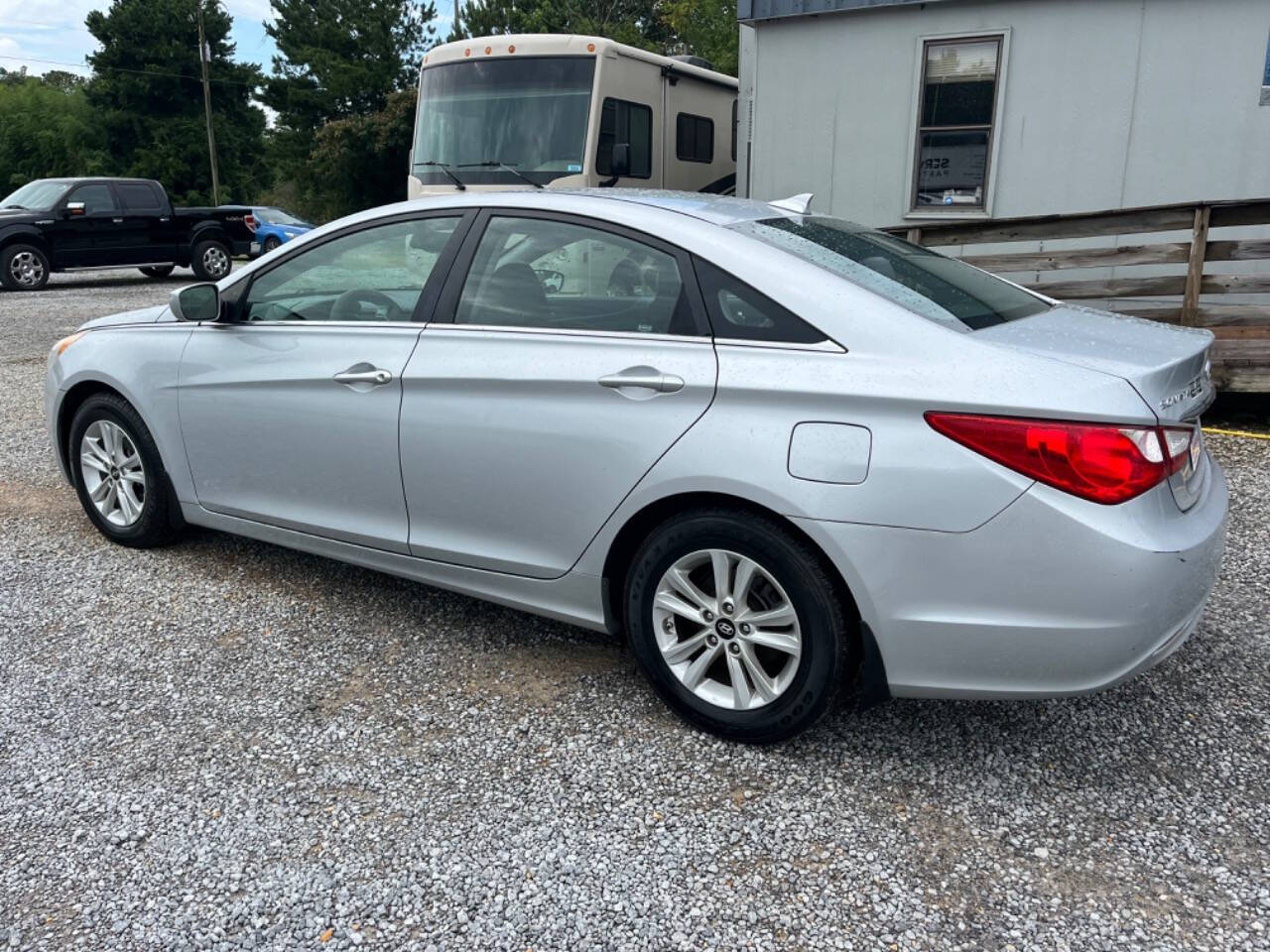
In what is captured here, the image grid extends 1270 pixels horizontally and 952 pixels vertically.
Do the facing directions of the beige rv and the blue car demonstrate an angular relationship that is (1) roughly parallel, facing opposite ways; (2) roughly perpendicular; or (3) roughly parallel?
roughly perpendicular

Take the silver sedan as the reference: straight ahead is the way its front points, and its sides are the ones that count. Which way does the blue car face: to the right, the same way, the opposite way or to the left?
the opposite way

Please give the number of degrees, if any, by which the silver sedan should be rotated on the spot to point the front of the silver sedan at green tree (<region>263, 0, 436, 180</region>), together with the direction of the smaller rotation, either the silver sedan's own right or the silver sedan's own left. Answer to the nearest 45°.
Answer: approximately 45° to the silver sedan's own right

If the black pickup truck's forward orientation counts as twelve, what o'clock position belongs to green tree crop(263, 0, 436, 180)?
The green tree is roughly at 5 o'clock from the black pickup truck.

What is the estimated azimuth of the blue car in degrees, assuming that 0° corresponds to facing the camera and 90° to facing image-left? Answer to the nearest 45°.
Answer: approximately 315°

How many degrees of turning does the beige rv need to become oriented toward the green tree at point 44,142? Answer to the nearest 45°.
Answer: approximately 90° to its right

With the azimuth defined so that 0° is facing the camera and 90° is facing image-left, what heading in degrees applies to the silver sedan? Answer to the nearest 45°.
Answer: approximately 135°

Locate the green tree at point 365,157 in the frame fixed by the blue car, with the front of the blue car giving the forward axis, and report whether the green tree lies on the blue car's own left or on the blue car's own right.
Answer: on the blue car's own left

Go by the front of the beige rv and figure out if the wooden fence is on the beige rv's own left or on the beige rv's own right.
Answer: on the beige rv's own left

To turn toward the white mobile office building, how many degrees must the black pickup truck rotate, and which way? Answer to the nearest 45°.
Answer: approximately 90° to its left

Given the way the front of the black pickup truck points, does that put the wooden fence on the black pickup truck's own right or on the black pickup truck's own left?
on the black pickup truck's own left

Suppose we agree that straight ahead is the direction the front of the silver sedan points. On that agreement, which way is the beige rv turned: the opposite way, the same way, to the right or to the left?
to the left
